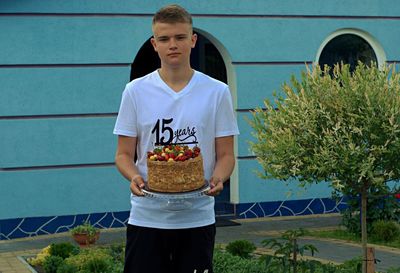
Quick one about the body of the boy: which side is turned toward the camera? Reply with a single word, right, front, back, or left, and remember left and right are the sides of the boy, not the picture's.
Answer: front

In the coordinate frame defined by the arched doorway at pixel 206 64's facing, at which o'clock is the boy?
The boy is roughly at 12 o'clock from the arched doorway.

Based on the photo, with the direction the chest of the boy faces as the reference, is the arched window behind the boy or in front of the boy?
behind

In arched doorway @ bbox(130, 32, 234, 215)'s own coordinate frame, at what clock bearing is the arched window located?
The arched window is roughly at 9 o'clock from the arched doorway.

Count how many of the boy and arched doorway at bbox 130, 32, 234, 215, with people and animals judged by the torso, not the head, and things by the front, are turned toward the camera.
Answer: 2

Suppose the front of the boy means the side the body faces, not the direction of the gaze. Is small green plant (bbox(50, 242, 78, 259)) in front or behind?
behind

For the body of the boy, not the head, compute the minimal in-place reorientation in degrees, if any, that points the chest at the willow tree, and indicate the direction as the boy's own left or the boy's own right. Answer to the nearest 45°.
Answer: approximately 135° to the boy's own left
